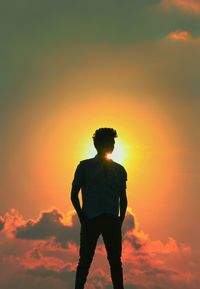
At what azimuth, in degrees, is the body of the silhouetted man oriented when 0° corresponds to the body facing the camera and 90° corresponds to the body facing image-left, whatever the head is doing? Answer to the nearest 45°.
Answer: approximately 180°
